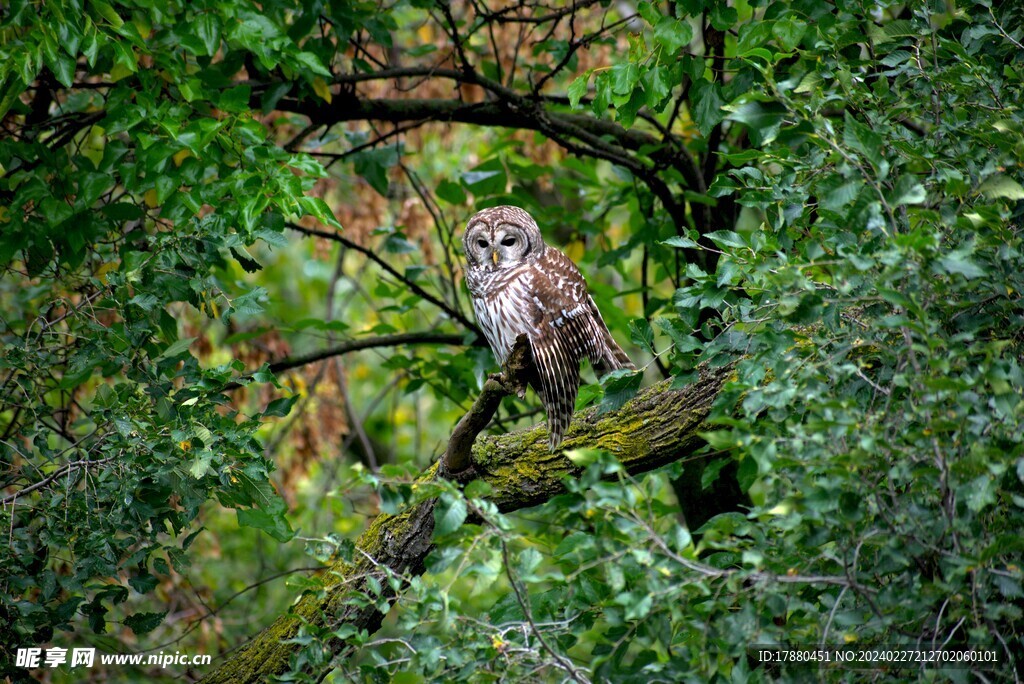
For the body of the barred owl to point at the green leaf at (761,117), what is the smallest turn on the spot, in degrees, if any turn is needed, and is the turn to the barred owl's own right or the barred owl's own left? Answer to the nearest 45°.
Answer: approximately 45° to the barred owl's own left

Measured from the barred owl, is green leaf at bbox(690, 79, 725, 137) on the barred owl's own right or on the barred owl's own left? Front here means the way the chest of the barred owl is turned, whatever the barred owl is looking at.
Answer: on the barred owl's own left

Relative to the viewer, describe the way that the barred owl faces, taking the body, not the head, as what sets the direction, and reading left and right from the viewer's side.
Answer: facing the viewer and to the left of the viewer

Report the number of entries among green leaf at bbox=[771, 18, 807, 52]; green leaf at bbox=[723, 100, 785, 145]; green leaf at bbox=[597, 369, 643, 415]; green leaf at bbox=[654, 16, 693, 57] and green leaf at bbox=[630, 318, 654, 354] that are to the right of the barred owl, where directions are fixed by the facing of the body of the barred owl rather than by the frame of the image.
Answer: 0

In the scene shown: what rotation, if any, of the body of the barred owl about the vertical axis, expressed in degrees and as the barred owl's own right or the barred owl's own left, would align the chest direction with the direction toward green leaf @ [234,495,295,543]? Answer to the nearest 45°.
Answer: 0° — it already faces it

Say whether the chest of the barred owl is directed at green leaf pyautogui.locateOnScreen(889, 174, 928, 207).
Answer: no

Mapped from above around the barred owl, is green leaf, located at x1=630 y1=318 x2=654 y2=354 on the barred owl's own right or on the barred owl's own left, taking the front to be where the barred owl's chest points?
on the barred owl's own left

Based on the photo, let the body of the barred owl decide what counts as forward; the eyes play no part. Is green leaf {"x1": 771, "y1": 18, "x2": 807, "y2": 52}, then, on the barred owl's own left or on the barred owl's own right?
on the barred owl's own left

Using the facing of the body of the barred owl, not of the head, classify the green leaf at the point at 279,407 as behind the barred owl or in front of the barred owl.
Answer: in front

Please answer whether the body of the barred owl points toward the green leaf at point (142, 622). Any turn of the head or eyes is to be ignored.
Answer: yes

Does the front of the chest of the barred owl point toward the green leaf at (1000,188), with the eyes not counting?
no

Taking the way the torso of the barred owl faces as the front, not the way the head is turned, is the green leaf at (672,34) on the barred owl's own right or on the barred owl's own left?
on the barred owl's own left

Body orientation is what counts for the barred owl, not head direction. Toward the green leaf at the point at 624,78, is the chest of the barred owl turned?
no
